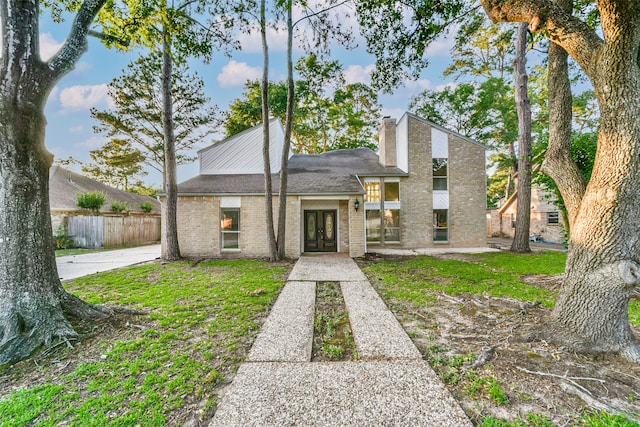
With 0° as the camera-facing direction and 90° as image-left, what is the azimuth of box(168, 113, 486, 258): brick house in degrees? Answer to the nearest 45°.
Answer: approximately 0°

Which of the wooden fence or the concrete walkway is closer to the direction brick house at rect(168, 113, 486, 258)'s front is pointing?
the concrete walkway

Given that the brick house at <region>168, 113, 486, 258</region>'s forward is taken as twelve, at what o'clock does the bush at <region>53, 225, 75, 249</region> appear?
The bush is roughly at 3 o'clock from the brick house.

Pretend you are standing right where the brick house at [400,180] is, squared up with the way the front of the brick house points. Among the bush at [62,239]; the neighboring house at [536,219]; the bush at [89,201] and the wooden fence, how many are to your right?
3

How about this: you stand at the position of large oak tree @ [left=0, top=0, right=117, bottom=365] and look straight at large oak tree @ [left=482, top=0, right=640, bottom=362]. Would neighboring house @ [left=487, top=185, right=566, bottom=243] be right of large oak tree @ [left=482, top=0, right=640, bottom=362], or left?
left

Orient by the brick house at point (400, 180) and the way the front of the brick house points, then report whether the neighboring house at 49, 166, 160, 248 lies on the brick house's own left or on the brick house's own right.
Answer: on the brick house's own right

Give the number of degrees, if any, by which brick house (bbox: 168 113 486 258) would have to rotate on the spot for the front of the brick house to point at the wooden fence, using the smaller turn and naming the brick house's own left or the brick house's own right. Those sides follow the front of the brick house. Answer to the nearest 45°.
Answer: approximately 90° to the brick house's own right
